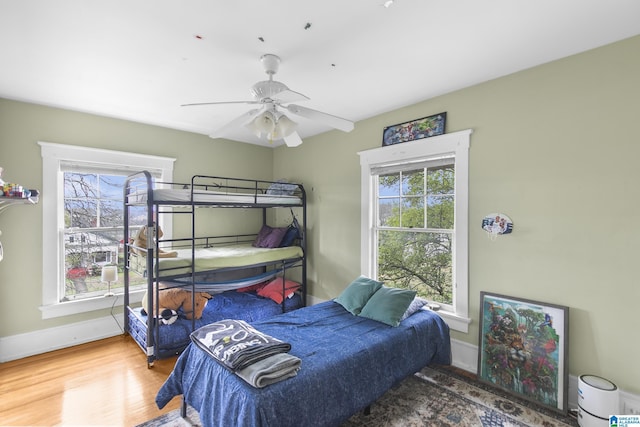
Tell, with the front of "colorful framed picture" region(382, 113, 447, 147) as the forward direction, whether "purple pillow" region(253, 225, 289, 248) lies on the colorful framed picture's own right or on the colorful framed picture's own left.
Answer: on the colorful framed picture's own right

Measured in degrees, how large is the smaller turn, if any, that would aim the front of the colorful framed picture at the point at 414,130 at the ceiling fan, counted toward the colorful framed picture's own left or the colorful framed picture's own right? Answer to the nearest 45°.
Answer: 0° — it already faces it

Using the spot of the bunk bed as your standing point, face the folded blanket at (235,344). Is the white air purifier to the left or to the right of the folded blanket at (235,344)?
left

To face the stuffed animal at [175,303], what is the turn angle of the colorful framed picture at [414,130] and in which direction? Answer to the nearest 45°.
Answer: approximately 45° to its right

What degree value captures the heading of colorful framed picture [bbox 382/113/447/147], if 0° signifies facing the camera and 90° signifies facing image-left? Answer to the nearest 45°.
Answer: approximately 45°

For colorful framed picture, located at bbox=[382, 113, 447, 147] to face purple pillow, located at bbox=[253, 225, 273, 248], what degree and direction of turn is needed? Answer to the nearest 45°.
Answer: approximately 45° to its right

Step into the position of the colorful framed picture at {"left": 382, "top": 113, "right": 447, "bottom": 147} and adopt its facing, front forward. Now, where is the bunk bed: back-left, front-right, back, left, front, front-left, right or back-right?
front-right
